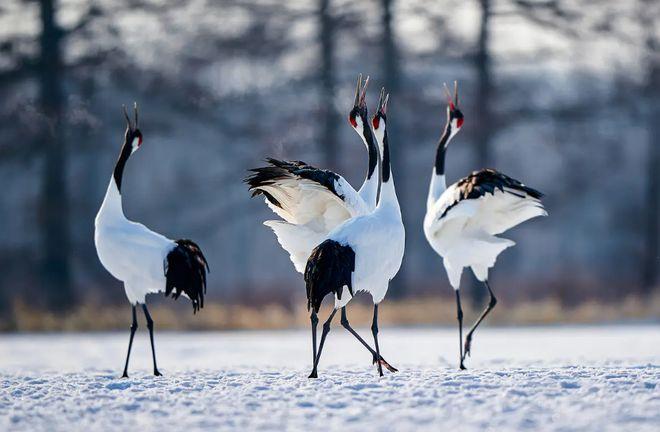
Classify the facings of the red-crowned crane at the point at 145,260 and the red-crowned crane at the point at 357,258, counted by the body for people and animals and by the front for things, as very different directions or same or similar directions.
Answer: very different directions

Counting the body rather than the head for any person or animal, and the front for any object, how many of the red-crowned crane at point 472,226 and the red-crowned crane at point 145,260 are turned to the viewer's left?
2

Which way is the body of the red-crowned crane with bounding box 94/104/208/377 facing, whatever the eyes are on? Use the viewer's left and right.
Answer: facing to the left of the viewer

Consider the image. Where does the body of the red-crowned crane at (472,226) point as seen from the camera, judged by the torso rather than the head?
to the viewer's left

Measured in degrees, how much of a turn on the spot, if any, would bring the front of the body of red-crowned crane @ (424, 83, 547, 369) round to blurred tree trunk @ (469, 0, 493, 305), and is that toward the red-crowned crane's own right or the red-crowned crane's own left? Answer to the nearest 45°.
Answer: approximately 90° to the red-crowned crane's own right

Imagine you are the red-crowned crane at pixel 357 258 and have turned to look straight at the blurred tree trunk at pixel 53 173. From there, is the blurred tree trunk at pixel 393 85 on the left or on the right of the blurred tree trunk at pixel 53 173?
right
